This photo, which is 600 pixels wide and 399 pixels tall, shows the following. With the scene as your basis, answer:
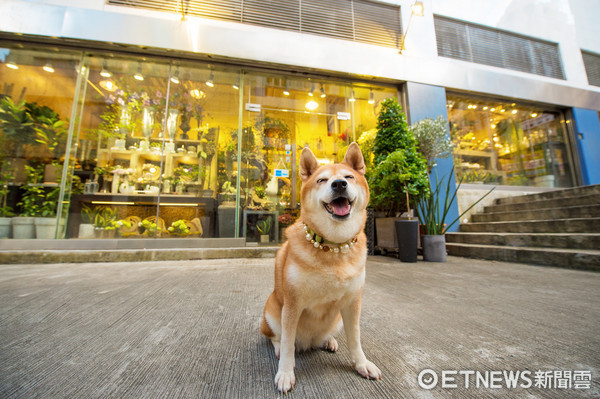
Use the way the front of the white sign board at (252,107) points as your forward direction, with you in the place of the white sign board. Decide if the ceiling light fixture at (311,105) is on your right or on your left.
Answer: on your left

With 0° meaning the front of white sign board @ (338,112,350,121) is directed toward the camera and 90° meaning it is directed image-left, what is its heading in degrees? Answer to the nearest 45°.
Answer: approximately 0°

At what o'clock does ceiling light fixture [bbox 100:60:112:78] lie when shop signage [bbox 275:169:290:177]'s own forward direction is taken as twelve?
The ceiling light fixture is roughly at 3 o'clock from the shop signage.

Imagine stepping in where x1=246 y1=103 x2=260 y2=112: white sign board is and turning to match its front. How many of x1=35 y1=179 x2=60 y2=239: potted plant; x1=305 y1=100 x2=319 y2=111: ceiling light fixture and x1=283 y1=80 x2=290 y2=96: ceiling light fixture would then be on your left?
2

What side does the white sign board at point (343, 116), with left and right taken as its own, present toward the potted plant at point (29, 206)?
right

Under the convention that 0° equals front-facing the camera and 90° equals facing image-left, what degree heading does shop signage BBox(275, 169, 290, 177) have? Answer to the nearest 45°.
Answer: approximately 0°

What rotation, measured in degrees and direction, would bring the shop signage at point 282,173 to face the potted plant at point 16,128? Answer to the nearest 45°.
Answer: approximately 90° to its right

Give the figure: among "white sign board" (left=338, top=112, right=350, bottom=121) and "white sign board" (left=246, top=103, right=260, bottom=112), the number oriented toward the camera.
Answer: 2
